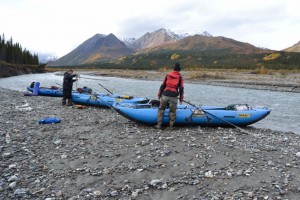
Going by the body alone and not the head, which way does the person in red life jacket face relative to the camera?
away from the camera

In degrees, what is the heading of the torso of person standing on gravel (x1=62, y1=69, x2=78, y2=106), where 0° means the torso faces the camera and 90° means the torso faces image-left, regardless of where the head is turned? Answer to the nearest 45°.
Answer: approximately 270°

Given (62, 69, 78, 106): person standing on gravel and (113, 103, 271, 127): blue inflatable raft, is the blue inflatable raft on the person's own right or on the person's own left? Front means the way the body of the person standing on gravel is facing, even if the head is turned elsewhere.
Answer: on the person's own right
